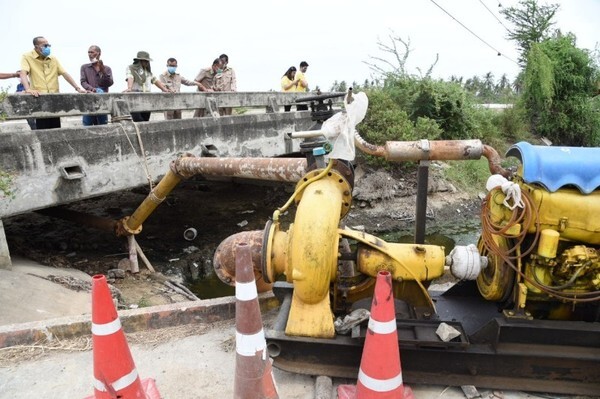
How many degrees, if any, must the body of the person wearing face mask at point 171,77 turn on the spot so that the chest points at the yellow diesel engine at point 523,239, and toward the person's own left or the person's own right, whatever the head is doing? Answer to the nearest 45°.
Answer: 0° — they already face it

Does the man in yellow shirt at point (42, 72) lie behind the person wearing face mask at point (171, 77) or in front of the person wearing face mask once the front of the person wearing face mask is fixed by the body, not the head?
in front

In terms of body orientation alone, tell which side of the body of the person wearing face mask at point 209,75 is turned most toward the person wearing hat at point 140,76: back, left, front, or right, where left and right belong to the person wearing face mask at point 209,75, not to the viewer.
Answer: right

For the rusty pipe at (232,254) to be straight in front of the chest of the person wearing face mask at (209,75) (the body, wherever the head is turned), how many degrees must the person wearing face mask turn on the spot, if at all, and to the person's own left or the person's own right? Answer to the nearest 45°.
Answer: approximately 45° to the person's own right

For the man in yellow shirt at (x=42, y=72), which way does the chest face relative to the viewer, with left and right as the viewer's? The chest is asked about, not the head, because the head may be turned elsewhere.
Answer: facing the viewer and to the right of the viewer

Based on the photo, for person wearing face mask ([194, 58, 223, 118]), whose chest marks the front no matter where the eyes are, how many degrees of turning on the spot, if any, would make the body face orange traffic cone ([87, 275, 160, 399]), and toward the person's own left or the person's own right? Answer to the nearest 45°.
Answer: approximately 45° to the person's own right

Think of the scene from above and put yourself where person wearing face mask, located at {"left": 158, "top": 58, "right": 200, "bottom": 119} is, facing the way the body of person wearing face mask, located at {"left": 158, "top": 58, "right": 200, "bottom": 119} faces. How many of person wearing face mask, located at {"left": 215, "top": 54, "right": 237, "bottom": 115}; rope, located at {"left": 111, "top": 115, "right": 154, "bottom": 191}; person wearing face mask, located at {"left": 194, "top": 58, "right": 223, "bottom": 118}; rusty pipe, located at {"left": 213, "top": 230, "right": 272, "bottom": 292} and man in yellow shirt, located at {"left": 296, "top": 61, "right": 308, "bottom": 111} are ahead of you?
2

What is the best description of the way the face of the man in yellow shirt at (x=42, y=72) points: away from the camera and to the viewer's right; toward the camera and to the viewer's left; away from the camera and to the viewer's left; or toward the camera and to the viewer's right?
toward the camera and to the viewer's right

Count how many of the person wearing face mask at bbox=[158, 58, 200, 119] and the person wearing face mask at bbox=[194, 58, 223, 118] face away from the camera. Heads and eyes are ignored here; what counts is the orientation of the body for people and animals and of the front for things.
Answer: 0

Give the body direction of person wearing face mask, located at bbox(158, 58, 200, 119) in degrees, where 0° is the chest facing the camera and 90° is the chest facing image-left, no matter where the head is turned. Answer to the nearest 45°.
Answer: approximately 0°

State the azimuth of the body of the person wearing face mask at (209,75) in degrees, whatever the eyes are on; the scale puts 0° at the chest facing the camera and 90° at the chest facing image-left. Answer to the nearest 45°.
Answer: approximately 315°

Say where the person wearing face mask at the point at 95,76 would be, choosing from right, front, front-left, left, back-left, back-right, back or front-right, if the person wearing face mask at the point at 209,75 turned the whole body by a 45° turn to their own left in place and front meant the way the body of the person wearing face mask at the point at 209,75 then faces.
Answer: back-right

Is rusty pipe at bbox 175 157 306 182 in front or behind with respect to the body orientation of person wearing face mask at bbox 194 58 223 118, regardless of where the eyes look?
in front

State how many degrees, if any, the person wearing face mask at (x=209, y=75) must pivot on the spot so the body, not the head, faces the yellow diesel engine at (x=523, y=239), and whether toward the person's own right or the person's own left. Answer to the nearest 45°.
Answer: approximately 45° to the person's own right
